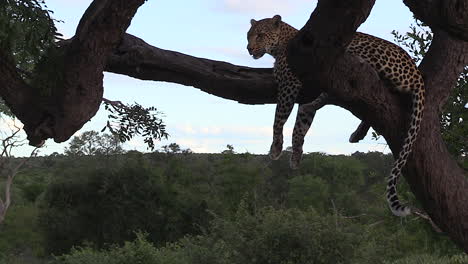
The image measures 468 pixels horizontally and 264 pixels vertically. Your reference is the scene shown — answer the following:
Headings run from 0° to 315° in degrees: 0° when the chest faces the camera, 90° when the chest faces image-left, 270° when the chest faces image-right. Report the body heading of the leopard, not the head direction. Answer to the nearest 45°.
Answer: approximately 90°
